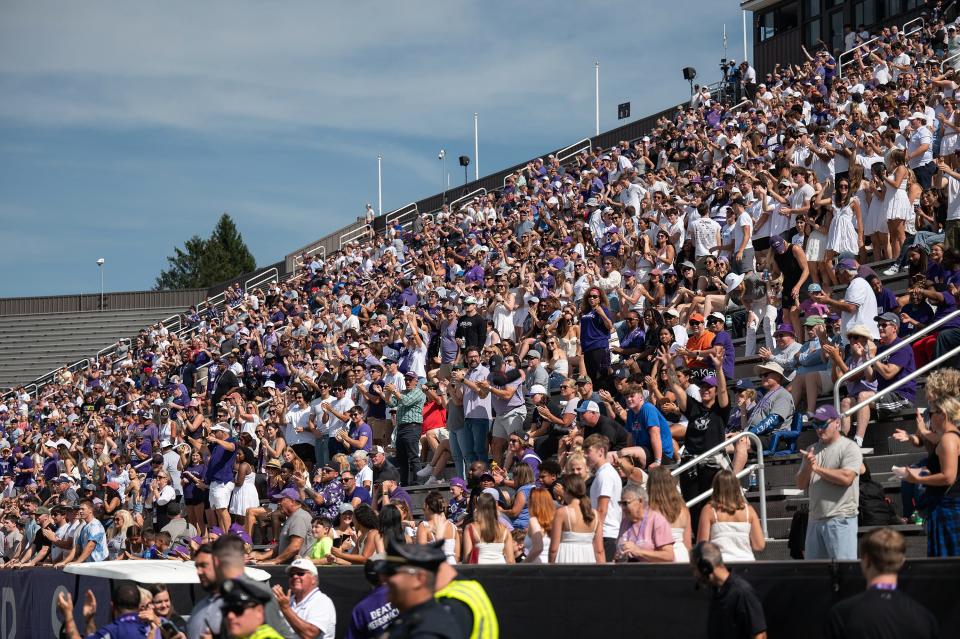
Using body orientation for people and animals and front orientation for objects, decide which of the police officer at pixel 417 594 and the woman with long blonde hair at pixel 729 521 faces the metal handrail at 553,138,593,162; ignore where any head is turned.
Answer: the woman with long blonde hair

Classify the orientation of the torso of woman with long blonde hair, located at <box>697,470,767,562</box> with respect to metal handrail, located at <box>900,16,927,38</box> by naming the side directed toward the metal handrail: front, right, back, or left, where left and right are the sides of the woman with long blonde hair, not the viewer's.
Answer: front

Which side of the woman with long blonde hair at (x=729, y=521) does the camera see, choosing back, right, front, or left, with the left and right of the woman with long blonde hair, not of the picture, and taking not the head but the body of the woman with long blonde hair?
back

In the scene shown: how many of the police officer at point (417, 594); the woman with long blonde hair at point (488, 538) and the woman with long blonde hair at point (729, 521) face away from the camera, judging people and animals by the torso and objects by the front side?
2

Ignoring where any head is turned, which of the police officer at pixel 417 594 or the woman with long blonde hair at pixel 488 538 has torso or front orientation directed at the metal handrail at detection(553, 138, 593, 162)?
the woman with long blonde hair

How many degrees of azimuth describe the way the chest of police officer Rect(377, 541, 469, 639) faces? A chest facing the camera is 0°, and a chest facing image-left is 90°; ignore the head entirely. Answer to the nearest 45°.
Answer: approximately 90°

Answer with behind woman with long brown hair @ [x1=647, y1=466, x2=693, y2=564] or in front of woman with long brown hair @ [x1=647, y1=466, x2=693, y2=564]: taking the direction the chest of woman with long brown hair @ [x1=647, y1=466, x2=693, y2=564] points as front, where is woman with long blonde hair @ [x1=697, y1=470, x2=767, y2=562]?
behind

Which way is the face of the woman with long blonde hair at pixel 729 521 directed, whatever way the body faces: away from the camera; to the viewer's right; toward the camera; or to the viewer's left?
away from the camera

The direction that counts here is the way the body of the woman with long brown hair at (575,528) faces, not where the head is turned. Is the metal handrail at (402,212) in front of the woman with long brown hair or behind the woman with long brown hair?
in front

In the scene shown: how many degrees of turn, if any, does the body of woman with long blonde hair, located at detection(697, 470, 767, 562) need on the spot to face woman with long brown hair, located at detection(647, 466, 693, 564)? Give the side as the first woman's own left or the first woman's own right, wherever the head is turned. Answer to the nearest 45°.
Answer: approximately 45° to the first woman's own left

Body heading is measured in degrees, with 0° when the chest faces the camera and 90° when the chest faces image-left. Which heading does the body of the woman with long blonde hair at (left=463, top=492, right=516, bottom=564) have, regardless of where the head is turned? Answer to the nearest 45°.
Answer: approximately 180°
